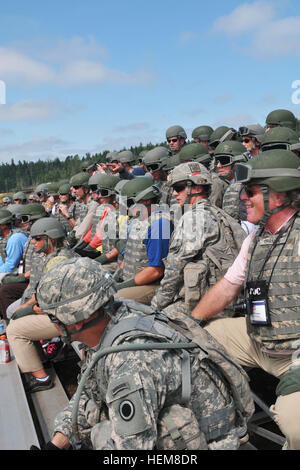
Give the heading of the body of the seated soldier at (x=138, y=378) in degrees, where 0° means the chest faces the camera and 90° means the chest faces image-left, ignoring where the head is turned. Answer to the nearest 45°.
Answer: approximately 90°

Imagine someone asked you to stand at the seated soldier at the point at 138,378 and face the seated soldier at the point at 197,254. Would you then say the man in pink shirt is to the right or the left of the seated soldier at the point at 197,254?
right

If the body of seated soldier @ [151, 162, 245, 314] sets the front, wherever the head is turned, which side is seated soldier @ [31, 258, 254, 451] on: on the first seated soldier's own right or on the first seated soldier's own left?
on the first seated soldier's own left

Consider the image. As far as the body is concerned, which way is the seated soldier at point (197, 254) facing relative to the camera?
to the viewer's left

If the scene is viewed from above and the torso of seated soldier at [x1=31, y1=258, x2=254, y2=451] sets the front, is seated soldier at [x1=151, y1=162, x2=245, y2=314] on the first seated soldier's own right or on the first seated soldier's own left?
on the first seated soldier's own right
